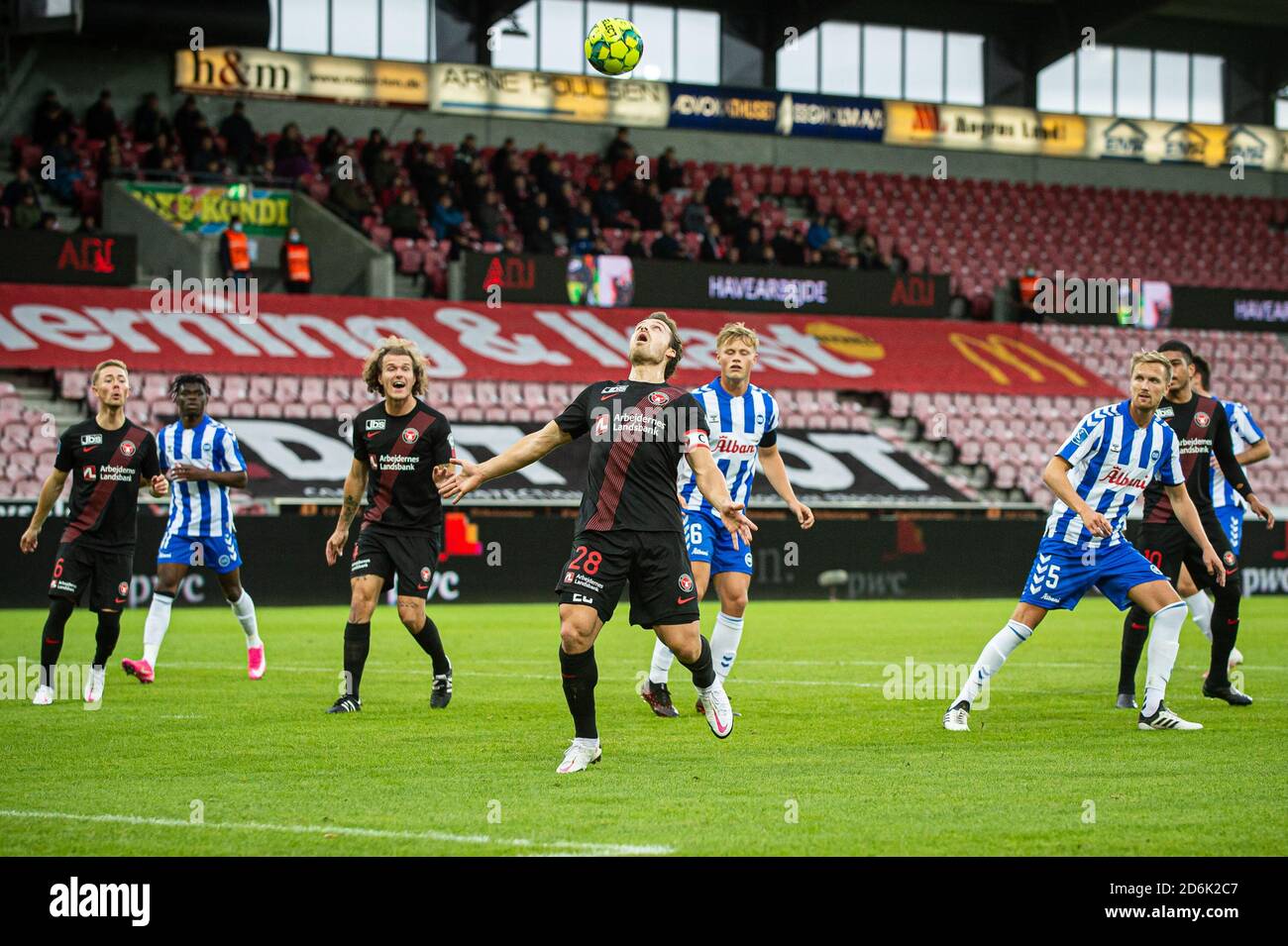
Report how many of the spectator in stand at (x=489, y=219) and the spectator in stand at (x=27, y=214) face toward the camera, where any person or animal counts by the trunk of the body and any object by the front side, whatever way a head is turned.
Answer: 2

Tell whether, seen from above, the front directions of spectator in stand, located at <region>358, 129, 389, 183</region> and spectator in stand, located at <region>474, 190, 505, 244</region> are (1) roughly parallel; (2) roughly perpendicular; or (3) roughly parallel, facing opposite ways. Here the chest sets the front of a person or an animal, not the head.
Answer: roughly parallel

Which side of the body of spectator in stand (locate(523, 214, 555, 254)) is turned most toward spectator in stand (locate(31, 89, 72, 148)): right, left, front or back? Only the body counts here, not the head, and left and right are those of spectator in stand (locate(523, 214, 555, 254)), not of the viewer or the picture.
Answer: right

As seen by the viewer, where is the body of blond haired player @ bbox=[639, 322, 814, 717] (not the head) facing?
toward the camera

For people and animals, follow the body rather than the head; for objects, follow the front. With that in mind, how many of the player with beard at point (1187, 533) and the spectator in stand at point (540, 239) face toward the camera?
2

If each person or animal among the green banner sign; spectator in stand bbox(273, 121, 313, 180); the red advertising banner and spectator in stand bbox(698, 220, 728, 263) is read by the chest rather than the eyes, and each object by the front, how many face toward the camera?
4

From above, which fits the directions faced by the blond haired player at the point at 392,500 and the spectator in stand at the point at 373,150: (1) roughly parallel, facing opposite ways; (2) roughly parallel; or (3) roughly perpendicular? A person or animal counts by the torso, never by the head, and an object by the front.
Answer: roughly parallel

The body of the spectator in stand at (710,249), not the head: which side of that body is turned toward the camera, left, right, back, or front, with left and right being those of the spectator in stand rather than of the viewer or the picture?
front

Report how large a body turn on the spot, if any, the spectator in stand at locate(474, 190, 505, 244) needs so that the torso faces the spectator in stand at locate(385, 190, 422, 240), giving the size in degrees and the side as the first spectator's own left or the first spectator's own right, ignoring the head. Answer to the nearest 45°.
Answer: approximately 45° to the first spectator's own right

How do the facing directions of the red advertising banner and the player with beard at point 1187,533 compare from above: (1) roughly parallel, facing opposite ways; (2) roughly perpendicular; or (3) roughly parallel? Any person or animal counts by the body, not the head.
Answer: roughly parallel

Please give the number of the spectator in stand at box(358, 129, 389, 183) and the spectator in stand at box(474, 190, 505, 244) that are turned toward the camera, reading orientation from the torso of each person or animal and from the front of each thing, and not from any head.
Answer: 2

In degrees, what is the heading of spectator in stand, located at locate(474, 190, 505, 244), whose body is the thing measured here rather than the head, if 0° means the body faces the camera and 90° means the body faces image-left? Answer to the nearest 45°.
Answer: approximately 0°
